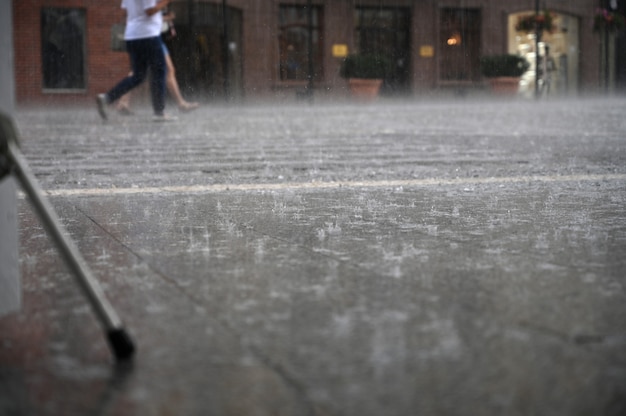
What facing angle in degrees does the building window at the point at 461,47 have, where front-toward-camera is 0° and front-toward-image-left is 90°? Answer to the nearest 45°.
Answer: approximately 0°

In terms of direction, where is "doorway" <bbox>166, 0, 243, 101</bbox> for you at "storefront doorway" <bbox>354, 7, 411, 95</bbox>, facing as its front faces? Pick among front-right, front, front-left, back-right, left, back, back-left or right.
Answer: front-right

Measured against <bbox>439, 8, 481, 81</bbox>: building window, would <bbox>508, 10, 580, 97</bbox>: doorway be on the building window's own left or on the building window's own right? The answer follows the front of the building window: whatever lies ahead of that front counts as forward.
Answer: on the building window's own left

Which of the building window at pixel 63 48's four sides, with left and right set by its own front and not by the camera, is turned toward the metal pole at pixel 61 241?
front

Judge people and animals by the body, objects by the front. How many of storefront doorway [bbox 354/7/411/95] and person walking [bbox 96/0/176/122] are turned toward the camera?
1

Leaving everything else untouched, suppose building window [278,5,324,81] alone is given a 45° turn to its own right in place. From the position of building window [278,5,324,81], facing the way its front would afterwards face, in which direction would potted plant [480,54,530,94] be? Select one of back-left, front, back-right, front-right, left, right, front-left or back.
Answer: back-left

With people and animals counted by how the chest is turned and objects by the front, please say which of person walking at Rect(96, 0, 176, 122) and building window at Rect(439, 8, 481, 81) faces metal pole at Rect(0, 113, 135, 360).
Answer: the building window

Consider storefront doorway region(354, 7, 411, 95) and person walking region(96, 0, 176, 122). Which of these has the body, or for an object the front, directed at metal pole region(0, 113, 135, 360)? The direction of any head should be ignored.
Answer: the storefront doorway

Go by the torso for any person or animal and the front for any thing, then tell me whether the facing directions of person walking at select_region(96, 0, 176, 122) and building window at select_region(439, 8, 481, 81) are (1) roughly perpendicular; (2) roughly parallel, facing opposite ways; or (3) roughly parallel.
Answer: roughly perpendicular
